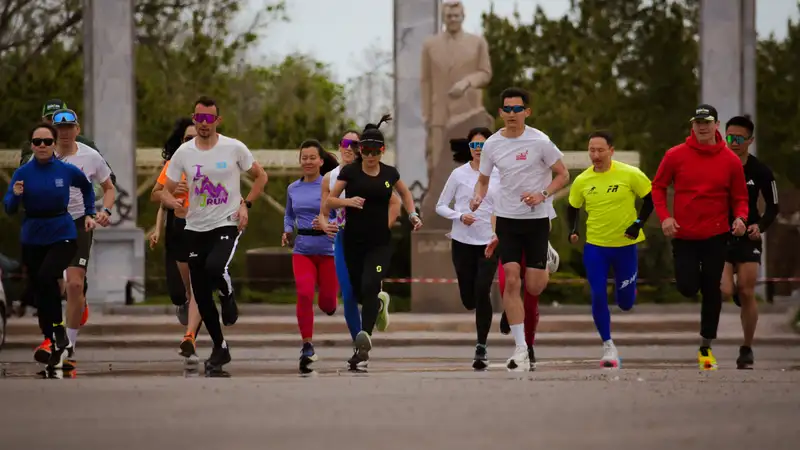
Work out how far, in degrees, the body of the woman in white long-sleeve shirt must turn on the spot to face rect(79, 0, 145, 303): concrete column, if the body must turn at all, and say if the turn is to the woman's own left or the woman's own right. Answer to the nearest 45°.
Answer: approximately 135° to the woman's own right

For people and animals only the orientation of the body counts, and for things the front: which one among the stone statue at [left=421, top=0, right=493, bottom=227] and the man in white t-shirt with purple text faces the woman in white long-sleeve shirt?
the stone statue

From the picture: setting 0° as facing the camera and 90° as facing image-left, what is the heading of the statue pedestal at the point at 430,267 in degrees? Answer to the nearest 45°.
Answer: approximately 0°

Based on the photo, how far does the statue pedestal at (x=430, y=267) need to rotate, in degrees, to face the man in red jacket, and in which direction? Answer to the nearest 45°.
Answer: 0° — it already faces them

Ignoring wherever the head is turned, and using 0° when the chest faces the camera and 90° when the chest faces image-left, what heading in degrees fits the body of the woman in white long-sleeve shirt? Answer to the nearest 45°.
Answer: approximately 0°

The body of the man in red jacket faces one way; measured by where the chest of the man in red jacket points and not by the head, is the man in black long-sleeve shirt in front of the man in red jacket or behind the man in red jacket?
behind

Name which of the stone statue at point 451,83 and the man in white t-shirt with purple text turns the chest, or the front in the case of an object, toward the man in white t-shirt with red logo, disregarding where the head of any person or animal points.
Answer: the stone statue

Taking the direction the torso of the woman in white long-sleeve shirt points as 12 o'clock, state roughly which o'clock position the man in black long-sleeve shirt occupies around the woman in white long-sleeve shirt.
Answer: The man in black long-sleeve shirt is roughly at 9 o'clock from the woman in white long-sleeve shirt.

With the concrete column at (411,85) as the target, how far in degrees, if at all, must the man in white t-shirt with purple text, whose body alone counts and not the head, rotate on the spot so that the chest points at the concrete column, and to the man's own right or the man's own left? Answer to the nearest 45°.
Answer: approximately 180°
